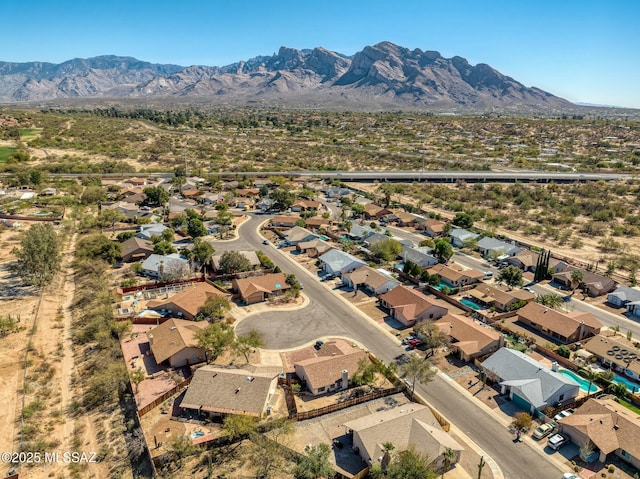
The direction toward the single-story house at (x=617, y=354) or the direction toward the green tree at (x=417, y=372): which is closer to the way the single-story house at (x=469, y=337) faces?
the green tree

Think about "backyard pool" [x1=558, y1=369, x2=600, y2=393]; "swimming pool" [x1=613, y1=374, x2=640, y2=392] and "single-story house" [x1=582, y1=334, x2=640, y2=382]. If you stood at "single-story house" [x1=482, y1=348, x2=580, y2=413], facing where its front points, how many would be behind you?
3

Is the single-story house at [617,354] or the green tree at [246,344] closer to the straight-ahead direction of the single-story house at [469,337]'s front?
the green tree

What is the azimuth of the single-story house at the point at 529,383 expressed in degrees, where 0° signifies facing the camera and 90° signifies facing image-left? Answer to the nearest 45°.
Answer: approximately 45°

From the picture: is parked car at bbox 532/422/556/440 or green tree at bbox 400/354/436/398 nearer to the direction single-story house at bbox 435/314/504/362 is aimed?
the green tree

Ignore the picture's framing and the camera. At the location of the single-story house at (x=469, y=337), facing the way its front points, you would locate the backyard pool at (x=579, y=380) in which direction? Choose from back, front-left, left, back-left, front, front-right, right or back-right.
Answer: back-left

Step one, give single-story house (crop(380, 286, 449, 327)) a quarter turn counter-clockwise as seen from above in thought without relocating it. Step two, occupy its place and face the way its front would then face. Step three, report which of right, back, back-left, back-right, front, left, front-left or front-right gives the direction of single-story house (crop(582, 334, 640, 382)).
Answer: front-left

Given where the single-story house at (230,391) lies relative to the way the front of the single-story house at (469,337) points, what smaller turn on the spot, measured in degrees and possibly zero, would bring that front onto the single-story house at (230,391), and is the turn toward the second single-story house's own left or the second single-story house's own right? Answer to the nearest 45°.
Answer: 0° — it already faces it

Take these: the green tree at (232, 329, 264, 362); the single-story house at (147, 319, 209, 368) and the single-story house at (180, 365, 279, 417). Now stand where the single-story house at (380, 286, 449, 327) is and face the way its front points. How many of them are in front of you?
3

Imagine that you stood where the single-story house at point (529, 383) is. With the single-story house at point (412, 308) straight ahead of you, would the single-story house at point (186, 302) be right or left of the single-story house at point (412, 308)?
left

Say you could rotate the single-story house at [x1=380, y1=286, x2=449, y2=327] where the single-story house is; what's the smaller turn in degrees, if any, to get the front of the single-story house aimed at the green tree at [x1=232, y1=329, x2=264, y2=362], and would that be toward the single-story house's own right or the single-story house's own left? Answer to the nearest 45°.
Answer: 0° — it already faces it

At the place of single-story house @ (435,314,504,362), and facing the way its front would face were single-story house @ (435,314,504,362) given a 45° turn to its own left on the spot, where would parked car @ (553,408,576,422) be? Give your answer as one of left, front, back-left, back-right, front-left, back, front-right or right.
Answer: front-left
